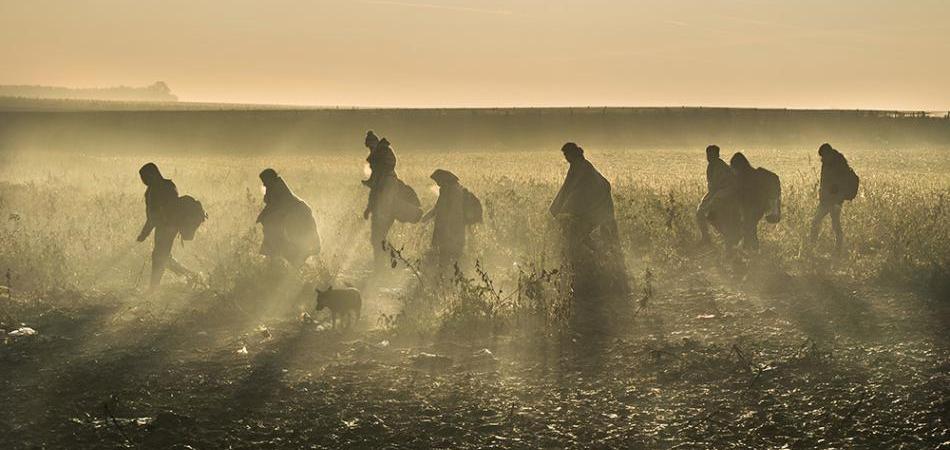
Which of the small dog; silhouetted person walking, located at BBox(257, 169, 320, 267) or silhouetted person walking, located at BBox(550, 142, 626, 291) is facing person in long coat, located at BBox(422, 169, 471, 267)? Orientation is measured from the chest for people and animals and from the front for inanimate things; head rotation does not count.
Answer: silhouetted person walking, located at BBox(550, 142, 626, 291)

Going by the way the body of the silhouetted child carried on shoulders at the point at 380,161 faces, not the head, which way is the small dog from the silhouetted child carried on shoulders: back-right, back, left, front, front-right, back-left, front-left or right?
left

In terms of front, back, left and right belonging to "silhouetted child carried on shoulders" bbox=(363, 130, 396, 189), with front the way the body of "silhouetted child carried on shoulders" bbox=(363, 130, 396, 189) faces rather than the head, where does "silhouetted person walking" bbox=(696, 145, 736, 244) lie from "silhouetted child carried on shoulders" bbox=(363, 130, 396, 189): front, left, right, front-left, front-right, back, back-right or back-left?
back

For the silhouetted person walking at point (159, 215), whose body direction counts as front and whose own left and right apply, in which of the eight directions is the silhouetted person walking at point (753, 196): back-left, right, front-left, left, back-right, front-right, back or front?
back

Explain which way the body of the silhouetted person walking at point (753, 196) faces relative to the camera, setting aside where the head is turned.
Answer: to the viewer's left

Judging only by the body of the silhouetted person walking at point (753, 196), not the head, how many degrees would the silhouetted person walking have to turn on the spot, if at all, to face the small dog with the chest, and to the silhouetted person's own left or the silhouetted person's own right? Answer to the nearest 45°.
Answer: approximately 45° to the silhouetted person's own left

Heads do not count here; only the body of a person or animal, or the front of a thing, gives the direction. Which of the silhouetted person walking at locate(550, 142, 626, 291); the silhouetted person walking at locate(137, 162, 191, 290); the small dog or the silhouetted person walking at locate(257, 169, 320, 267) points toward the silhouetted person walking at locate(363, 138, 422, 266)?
the silhouetted person walking at locate(550, 142, 626, 291)

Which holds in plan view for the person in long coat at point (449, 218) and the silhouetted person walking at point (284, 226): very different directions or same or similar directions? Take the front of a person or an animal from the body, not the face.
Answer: same or similar directions

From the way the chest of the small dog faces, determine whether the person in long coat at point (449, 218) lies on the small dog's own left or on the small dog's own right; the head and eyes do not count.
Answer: on the small dog's own right

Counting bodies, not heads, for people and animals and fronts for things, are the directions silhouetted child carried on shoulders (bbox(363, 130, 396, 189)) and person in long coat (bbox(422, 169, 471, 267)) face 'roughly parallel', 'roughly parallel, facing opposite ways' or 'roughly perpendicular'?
roughly parallel

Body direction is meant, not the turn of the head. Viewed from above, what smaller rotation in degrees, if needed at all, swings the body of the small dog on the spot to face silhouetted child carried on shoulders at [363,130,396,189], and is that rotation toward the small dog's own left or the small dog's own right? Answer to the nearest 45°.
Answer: approximately 90° to the small dog's own right

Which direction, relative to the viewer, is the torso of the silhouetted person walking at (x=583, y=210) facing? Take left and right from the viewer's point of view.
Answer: facing to the left of the viewer

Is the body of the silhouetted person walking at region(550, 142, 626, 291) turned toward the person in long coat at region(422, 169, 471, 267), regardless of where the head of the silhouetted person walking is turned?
yes

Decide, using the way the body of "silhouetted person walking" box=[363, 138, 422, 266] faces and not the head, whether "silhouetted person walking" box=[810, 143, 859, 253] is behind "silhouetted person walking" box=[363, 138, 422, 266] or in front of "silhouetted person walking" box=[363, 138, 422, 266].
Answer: behind

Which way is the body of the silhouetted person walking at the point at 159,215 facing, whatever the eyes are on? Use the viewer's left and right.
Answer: facing to the left of the viewer

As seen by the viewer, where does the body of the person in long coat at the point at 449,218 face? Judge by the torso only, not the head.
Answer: to the viewer's left

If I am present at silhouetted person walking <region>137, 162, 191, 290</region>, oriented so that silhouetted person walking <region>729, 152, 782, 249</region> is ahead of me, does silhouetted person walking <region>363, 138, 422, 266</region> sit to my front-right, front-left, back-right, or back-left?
front-left

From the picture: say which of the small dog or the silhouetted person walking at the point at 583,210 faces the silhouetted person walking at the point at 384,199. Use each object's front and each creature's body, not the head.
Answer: the silhouetted person walking at the point at 583,210

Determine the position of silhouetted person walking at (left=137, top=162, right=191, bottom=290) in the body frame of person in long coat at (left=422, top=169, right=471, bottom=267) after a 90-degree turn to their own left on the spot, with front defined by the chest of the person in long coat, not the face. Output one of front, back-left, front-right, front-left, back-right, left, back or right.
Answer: right

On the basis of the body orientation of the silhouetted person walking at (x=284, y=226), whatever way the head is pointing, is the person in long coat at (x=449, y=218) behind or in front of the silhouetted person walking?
behind

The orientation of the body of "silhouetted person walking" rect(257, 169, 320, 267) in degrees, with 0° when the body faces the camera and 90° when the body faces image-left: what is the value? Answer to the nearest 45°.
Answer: approximately 90°

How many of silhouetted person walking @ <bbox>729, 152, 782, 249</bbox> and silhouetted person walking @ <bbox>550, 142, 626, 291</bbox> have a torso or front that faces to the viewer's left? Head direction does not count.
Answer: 2

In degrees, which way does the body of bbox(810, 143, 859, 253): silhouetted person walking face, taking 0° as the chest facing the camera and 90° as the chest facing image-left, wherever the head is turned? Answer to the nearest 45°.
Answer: approximately 90°

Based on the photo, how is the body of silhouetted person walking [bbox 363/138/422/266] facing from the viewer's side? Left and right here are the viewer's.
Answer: facing to the left of the viewer

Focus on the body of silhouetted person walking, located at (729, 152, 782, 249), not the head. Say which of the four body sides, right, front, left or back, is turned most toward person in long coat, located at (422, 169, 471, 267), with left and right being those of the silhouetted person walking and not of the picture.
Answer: front
